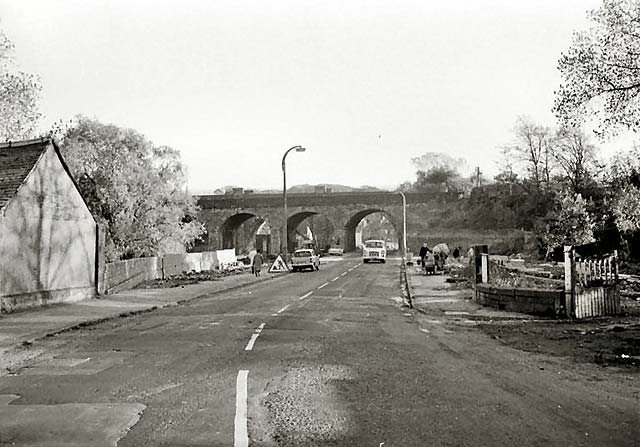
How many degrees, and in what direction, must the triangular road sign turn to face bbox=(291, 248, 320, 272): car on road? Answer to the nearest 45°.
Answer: approximately 135° to its left

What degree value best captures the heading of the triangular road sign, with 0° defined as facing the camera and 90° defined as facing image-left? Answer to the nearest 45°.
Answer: approximately 0°

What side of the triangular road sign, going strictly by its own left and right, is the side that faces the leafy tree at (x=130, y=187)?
right

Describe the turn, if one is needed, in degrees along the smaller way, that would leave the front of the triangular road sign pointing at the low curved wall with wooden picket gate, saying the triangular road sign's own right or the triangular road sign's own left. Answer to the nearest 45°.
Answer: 0° — it already faces it

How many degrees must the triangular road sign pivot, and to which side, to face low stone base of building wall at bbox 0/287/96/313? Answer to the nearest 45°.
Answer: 0° — it already faces it

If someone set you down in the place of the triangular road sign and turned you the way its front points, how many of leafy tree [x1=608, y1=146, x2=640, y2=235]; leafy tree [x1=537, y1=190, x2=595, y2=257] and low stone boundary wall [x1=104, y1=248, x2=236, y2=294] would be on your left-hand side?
2

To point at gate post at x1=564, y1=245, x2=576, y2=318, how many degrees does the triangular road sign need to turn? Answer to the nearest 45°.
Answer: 0° — it already faces it

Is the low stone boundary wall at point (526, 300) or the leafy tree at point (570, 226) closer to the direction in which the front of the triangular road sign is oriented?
the low stone boundary wall

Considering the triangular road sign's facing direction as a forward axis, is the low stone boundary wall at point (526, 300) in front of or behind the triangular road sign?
in front

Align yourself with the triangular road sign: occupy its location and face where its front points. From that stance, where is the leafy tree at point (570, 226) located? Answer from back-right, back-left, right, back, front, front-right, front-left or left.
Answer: left

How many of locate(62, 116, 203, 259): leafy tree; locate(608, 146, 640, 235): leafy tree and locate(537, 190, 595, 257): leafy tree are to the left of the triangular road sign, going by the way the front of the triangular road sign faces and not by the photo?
2

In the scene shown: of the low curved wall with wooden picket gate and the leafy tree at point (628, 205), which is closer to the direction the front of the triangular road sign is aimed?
the low curved wall with wooden picket gate

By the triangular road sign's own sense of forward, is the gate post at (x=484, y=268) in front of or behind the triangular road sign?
in front
